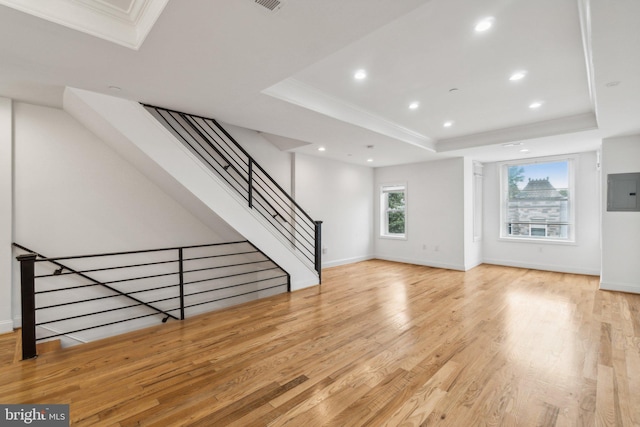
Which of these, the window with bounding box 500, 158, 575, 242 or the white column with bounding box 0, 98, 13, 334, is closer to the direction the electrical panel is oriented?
the white column

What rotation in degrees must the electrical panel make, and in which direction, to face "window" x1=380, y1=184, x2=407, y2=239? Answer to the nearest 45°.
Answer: approximately 90° to its right

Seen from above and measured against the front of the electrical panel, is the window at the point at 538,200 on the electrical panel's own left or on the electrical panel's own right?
on the electrical panel's own right

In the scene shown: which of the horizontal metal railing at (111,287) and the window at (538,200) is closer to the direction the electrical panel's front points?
the horizontal metal railing

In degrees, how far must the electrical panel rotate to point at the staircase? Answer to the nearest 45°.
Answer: approximately 45° to its right

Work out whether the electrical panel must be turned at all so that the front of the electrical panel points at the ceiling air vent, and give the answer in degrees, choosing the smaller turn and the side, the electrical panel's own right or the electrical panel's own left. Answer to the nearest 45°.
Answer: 0° — it already faces it
